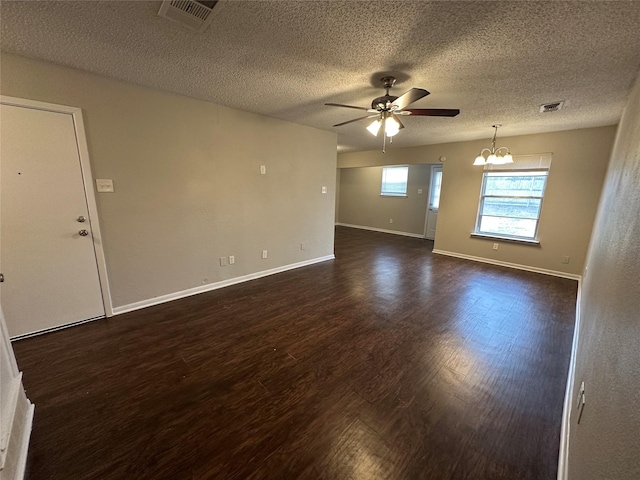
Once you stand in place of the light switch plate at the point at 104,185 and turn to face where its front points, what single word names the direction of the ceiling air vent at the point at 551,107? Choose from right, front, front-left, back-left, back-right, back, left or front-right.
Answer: front-left

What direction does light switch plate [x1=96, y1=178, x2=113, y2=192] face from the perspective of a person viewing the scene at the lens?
facing the viewer

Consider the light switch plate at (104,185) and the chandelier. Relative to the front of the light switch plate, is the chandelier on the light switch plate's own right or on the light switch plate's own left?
on the light switch plate's own left

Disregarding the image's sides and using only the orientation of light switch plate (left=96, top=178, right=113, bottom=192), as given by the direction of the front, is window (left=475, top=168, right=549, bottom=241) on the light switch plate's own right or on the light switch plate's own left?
on the light switch plate's own left
